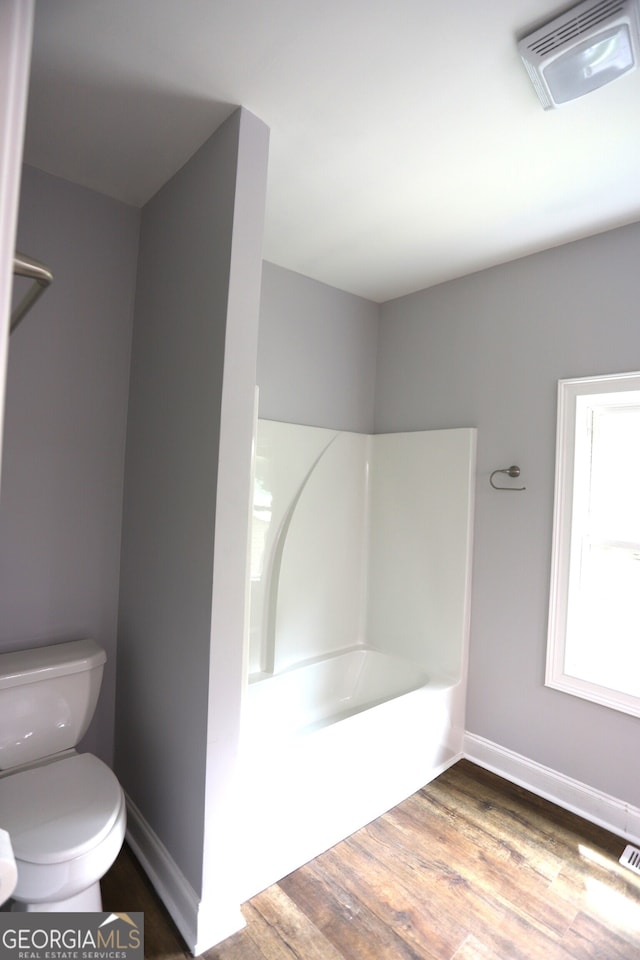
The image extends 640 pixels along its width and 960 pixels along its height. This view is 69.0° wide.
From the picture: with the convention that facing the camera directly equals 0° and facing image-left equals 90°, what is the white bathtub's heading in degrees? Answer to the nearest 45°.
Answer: approximately 315°

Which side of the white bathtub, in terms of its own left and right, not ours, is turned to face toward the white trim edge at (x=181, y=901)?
right

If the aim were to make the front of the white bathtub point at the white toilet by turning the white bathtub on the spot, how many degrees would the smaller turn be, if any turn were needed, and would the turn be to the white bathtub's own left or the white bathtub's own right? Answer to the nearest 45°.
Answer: approximately 90° to the white bathtub's own right

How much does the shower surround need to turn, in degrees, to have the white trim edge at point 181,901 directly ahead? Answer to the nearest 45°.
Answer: approximately 90° to its right

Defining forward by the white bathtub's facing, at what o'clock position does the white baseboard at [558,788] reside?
The white baseboard is roughly at 10 o'clock from the white bathtub.

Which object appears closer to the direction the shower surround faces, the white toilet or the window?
the window

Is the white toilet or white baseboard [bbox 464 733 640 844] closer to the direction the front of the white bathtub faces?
the white baseboard

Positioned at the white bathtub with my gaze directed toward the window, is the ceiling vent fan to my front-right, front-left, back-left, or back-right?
front-right

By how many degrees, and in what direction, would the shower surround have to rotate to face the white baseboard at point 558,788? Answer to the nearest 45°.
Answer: approximately 45° to its left

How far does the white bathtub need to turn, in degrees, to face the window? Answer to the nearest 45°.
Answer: approximately 45° to its left

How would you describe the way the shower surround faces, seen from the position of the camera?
facing the viewer and to the right of the viewer
